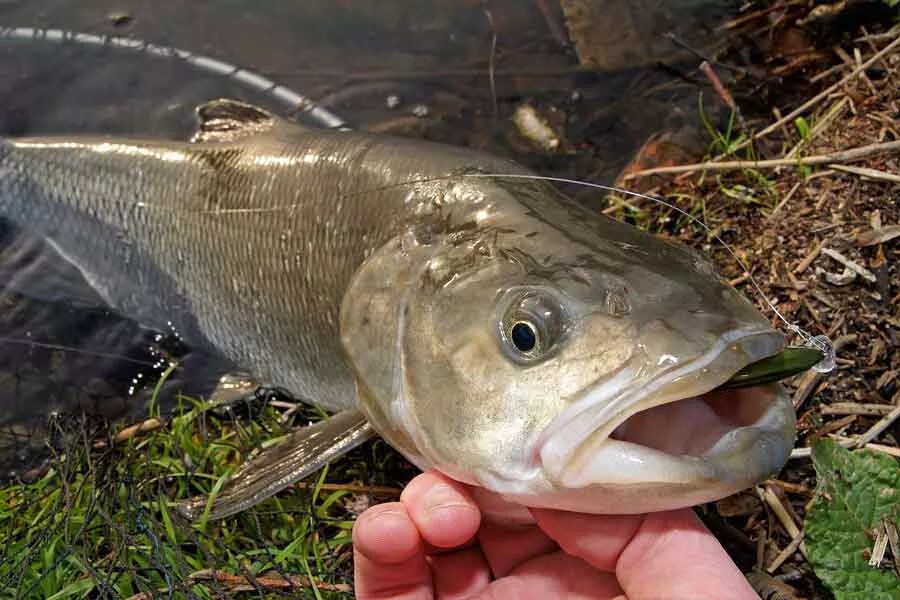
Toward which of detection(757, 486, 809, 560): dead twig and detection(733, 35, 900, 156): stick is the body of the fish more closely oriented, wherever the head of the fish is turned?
the dead twig

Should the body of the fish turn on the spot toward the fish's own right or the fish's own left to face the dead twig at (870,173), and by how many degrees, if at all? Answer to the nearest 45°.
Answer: approximately 90° to the fish's own left

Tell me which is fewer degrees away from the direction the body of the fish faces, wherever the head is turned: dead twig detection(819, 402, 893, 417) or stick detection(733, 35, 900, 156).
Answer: the dead twig

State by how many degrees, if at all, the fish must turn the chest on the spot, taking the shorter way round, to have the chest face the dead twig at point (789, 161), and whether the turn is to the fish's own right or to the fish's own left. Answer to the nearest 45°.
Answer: approximately 90° to the fish's own left

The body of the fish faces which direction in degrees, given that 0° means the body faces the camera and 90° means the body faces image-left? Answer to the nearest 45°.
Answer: approximately 315°

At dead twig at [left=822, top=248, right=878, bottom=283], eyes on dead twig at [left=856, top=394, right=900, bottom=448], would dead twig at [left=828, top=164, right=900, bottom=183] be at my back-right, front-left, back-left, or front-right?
back-left

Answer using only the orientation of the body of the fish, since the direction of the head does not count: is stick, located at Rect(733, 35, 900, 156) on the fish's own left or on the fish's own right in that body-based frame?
on the fish's own left
